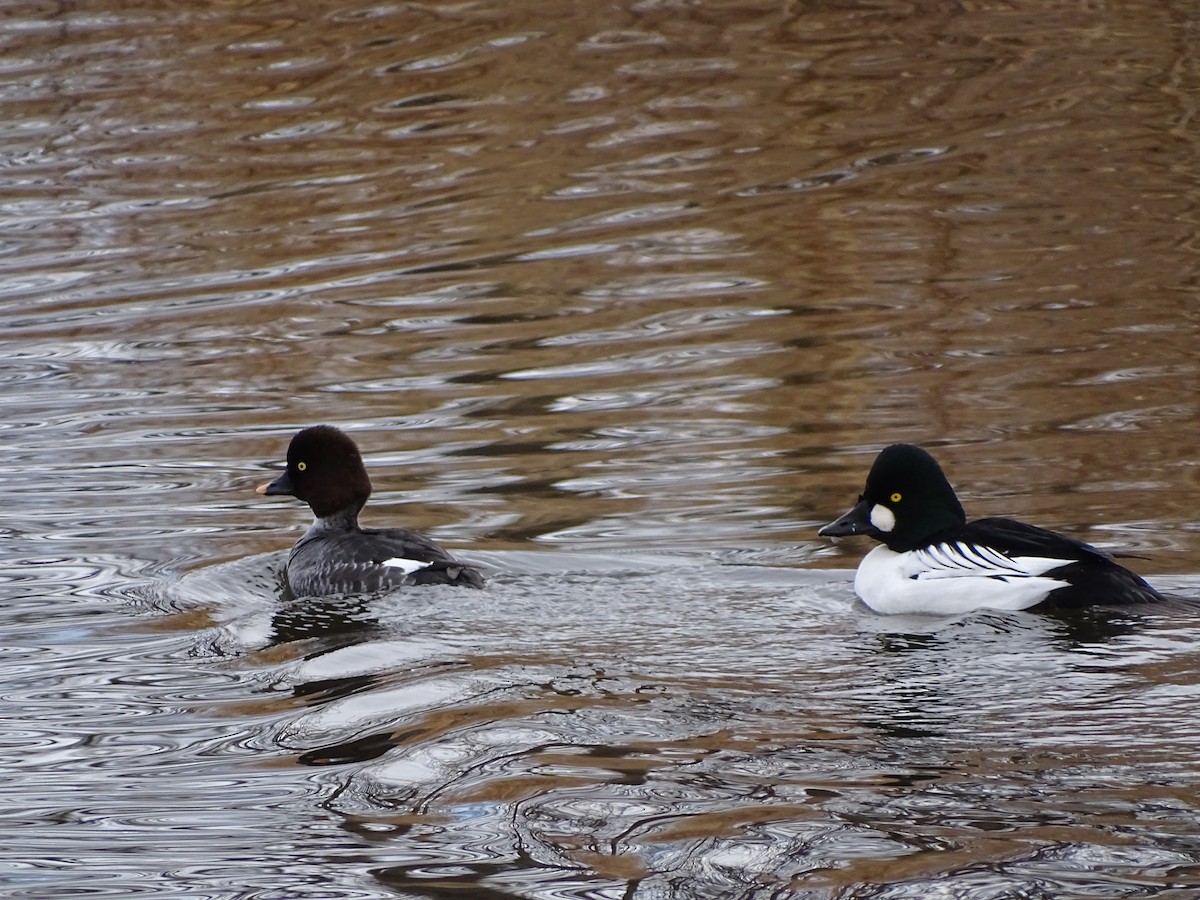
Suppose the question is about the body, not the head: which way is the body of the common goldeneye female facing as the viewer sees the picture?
to the viewer's left

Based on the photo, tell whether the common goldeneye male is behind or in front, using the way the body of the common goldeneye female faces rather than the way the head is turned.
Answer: behind

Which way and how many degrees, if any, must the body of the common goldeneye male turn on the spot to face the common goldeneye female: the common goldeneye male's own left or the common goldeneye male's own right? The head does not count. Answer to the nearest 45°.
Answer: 0° — it already faces it

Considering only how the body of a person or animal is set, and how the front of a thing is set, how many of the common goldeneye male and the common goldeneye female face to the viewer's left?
2

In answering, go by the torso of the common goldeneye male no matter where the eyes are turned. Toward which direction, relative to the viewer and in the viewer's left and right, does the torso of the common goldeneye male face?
facing to the left of the viewer
